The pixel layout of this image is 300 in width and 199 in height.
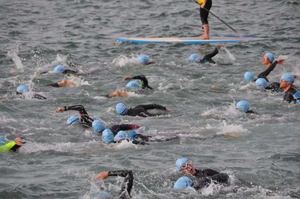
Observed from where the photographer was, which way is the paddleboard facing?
facing to the left of the viewer

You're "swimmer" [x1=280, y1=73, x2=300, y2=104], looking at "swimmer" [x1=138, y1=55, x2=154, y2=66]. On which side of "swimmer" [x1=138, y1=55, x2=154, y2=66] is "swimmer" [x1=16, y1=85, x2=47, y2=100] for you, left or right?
left

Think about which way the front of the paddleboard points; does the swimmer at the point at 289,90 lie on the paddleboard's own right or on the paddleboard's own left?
on the paddleboard's own left

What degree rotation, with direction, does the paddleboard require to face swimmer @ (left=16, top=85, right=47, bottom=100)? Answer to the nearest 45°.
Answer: approximately 45° to its left

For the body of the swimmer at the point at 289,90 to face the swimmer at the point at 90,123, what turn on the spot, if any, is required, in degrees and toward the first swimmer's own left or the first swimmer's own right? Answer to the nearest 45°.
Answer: approximately 45° to the first swimmer's own left

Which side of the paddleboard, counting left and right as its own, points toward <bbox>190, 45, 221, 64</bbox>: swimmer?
left

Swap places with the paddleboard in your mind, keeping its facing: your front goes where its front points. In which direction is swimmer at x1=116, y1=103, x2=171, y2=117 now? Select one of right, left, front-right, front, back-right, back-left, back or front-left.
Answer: left
